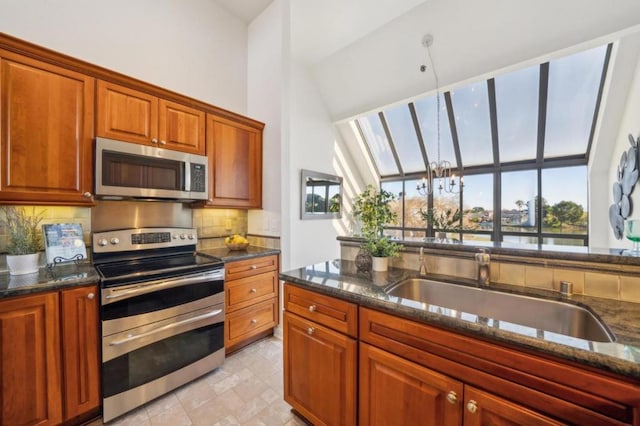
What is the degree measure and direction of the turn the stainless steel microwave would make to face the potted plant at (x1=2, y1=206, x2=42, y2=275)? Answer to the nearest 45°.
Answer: approximately 135° to its right

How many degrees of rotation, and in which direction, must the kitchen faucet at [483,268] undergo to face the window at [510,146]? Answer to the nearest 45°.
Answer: approximately 180°

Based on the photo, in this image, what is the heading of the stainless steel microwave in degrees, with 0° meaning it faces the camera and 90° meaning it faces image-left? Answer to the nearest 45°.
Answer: approximately 315°

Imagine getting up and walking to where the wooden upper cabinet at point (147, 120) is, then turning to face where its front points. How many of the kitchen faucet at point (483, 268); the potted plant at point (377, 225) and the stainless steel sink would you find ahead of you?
3

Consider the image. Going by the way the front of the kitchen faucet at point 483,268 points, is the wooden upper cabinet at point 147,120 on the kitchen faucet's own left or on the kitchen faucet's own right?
on the kitchen faucet's own right

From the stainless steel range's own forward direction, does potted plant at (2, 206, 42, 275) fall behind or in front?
behind
